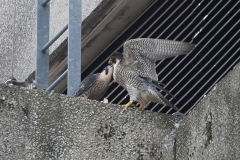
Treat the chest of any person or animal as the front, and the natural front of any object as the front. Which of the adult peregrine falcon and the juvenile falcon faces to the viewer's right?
the juvenile falcon

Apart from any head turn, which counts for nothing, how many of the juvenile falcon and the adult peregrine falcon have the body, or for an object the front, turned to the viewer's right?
1

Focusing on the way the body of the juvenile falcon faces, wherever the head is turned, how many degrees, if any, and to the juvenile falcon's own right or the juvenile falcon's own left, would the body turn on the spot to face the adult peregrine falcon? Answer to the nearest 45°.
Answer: approximately 45° to the juvenile falcon's own right

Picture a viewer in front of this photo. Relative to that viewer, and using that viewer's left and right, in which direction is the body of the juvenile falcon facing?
facing to the right of the viewer

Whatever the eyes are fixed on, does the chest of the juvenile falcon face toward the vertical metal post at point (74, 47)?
no

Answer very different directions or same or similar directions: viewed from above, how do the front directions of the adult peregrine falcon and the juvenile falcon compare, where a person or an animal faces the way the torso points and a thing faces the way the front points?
very different directions

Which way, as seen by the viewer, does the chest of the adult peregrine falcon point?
to the viewer's left

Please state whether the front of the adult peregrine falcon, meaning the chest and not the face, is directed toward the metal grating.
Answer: no
